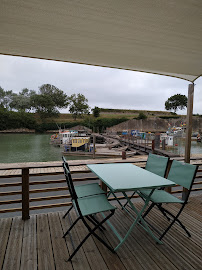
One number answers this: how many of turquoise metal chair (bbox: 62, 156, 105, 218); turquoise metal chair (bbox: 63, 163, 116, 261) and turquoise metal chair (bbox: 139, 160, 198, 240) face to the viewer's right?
2

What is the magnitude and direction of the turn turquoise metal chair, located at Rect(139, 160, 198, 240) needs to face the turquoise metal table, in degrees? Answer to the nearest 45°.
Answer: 0° — it already faces it

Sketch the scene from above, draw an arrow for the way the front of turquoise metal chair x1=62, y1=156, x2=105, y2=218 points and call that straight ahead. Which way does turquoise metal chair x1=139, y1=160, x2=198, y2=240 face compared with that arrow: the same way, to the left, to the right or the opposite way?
the opposite way

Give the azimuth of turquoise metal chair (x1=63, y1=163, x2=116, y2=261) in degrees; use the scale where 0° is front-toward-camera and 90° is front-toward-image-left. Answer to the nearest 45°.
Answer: approximately 270°

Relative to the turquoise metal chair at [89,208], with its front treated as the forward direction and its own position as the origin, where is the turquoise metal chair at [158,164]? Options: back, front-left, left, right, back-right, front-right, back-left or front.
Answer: front-left

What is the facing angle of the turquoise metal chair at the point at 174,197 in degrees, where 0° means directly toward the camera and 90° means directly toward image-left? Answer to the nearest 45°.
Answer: approximately 45°

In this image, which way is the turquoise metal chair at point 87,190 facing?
to the viewer's right

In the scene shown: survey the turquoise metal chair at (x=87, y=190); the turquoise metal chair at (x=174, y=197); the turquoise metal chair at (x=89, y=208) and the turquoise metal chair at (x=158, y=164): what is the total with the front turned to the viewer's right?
2

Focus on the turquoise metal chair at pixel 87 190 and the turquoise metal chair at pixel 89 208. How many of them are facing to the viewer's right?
2

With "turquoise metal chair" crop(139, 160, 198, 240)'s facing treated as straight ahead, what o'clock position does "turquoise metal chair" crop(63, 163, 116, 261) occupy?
"turquoise metal chair" crop(63, 163, 116, 261) is roughly at 12 o'clock from "turquoise metal chair" crop(139, 160, 198, 240).
